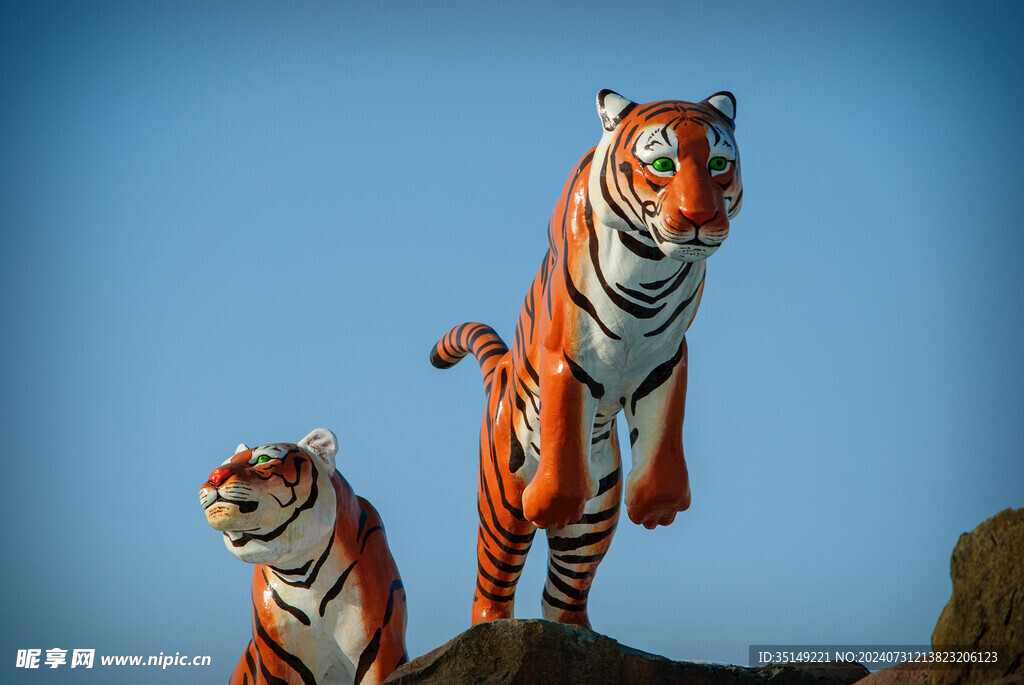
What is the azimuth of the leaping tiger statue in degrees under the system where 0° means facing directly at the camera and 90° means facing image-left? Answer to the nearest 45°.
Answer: approximately 315°

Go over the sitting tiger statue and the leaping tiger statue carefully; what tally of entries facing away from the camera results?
0

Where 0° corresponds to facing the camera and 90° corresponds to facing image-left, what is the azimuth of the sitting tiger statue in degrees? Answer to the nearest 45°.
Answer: approximately 45°

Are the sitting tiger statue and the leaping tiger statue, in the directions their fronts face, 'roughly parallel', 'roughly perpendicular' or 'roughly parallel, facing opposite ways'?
roughly perpendicular
